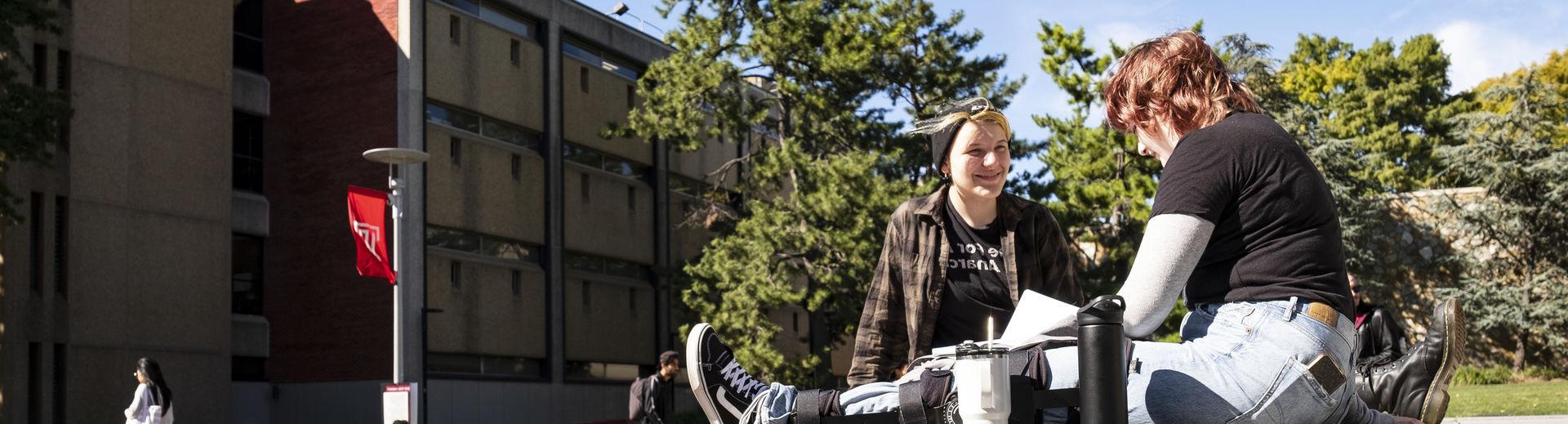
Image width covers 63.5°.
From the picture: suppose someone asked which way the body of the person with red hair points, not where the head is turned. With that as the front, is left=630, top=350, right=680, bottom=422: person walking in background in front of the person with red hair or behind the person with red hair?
in front

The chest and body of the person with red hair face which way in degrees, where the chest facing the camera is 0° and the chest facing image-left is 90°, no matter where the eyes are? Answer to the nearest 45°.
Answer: approximately 135°

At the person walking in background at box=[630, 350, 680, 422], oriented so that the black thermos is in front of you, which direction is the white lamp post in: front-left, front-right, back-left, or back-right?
back-right

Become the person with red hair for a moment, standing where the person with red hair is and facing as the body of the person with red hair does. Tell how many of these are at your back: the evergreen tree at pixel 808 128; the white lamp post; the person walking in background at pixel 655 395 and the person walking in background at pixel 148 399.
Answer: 0

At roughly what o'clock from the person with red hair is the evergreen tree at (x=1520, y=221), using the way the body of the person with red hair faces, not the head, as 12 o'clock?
The evergreen tree is roughly at 2 o'clock from the person with red hair.

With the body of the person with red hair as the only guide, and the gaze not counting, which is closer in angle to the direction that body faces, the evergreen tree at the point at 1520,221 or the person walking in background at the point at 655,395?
the person walking in background

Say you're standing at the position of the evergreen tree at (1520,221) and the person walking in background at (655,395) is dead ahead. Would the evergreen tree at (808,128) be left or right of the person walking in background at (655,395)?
right

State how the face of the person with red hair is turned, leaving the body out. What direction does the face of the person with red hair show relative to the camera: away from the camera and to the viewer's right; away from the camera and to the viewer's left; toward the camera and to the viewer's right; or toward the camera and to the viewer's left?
away from the camera and to the viewer's left

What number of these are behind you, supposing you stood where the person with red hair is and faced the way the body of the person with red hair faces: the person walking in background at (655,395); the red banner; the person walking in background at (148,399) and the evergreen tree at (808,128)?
0

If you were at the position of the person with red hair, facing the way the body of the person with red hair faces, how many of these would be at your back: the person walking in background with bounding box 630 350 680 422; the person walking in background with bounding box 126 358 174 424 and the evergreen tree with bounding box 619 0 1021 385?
0

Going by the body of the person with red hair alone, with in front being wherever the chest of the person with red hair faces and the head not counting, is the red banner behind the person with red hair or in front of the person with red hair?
in front

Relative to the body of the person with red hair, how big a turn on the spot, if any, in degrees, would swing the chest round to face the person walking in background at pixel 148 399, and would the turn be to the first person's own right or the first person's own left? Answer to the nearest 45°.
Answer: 0° — they already face them

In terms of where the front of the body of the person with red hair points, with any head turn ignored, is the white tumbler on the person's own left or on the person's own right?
on the person's own left

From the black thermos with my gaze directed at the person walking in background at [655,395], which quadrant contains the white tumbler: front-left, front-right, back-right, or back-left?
front-left
